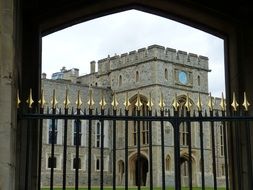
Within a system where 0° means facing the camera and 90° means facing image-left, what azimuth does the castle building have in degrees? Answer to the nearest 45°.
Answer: approximately 315°
